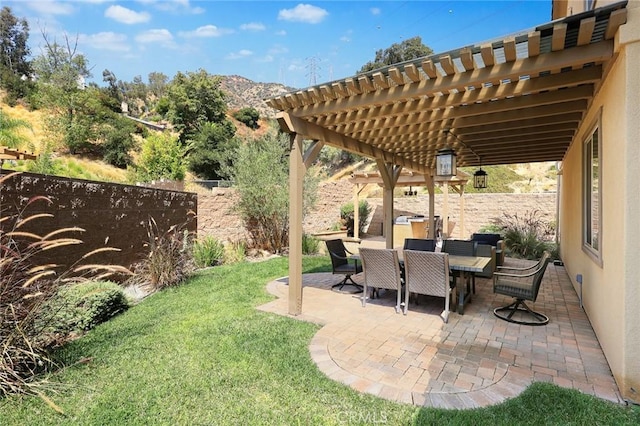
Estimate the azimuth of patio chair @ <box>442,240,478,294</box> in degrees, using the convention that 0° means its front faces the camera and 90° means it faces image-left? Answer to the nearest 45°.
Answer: approximately 0°

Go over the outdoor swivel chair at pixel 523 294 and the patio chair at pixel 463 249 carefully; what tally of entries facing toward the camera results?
1

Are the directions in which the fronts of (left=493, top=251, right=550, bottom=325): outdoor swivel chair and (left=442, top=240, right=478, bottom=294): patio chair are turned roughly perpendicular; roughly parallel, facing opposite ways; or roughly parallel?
roughly perpendicular

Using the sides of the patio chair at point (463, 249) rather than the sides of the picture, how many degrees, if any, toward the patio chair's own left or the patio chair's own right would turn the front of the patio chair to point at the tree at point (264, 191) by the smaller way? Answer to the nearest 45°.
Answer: approximately 135° to the patio chair's own right

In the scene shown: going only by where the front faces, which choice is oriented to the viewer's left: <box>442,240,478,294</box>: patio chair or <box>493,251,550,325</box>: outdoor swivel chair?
the outdoor swivel chair

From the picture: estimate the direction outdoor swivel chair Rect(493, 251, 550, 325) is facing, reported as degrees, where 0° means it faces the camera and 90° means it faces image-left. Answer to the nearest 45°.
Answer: approximately 90°

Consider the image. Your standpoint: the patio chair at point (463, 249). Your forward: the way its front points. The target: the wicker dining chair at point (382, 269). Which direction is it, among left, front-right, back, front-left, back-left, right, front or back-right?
front-right

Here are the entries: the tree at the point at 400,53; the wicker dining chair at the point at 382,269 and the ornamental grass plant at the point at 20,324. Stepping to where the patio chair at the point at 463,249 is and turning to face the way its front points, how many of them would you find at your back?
1

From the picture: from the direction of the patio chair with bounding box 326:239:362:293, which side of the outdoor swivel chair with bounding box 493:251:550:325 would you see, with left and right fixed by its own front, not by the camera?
front

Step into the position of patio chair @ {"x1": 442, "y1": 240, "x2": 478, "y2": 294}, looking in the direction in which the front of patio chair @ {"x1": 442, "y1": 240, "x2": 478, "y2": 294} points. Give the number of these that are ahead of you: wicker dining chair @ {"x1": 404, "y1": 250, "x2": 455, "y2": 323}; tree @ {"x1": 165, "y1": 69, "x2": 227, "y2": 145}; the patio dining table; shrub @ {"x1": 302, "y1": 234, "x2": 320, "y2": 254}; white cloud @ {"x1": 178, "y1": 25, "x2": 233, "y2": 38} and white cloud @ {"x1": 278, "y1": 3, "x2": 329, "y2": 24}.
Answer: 2

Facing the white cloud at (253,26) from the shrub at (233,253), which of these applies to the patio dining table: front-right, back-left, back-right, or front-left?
back-right
